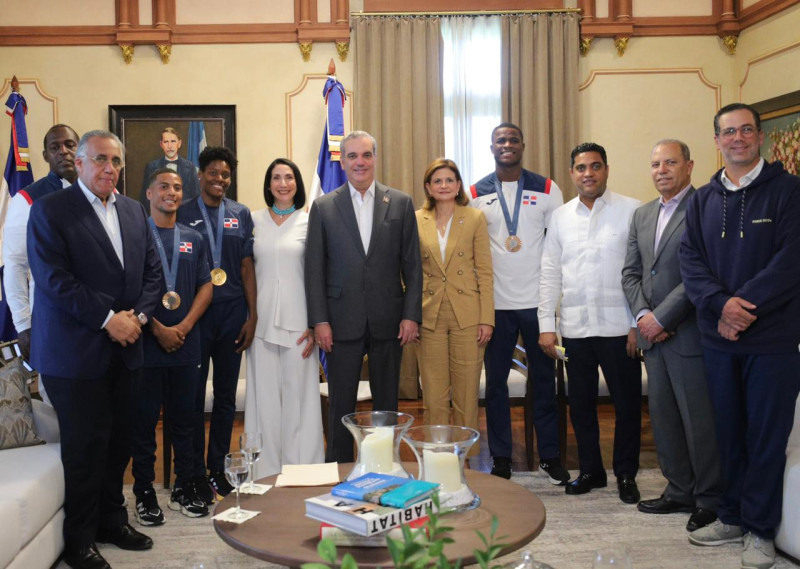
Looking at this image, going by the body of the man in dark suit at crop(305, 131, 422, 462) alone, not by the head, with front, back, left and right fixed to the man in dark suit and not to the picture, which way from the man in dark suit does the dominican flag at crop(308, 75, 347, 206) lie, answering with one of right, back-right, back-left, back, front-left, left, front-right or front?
back

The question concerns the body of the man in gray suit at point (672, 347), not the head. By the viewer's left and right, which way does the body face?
facing the viewer and to the left of the viewer

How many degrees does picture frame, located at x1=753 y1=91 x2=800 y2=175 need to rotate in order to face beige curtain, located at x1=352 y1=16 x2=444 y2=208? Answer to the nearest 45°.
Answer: approximately 45° to its right

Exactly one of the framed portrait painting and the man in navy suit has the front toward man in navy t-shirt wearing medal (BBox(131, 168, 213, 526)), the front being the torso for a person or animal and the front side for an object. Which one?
the framed portrait painting

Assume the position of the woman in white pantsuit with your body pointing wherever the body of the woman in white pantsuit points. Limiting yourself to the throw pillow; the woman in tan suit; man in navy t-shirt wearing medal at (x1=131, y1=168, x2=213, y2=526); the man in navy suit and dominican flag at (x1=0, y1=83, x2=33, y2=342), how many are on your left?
1

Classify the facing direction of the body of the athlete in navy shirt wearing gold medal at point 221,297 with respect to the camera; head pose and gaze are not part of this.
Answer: toward the camera

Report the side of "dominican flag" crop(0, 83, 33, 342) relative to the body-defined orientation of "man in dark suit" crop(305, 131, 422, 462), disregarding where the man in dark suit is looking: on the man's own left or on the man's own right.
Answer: on the man's own right

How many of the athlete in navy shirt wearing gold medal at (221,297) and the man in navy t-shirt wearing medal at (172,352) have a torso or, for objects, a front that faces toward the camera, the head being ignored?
2

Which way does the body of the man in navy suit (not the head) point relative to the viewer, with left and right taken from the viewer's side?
facing the viewer and to the right of the viewer

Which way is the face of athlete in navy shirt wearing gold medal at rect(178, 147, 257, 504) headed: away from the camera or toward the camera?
toward the camera

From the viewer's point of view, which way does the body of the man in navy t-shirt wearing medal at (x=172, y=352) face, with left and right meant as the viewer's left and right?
facing the viewer

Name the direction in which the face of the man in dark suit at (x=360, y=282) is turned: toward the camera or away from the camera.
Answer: toward the camera

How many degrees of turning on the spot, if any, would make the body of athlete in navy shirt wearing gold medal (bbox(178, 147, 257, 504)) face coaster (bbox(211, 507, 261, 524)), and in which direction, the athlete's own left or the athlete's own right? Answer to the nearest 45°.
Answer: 0° — they already face it

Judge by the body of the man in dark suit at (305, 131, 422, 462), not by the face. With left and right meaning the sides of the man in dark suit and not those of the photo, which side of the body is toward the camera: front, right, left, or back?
front

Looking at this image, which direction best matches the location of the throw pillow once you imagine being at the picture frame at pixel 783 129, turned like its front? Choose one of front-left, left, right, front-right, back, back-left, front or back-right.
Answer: front

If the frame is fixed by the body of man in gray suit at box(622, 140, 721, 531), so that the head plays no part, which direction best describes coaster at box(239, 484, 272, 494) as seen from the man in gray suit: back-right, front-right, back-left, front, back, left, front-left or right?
front

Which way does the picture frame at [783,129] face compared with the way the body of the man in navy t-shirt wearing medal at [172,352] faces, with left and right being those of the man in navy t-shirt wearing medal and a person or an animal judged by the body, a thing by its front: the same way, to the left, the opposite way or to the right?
to the right

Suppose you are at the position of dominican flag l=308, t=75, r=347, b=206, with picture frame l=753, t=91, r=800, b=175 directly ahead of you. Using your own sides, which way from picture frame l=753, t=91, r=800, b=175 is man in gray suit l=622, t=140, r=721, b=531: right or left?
right
